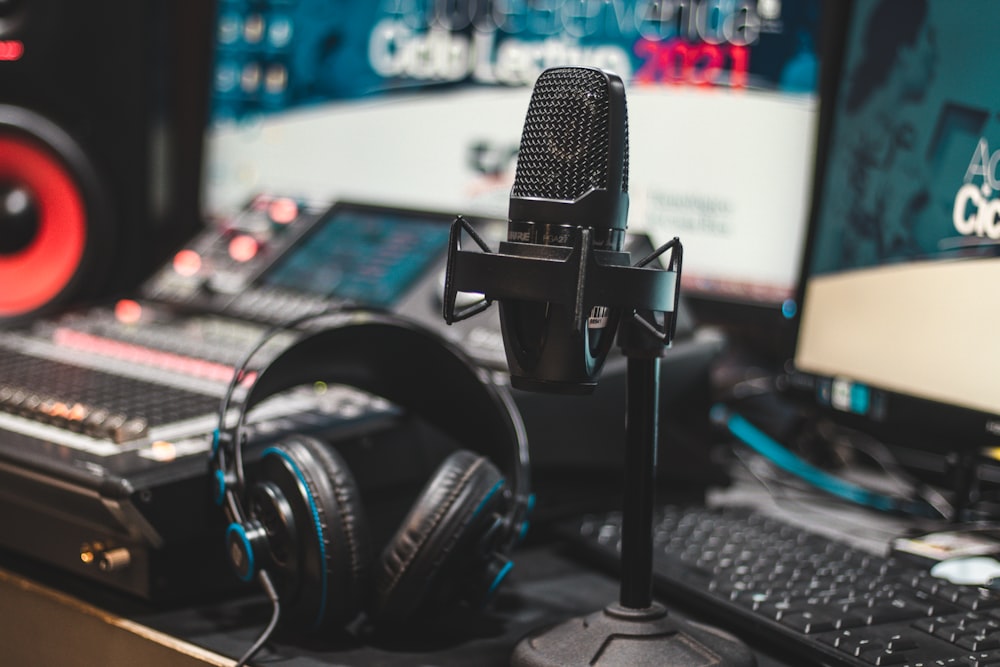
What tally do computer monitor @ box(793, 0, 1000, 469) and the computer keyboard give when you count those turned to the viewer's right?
0

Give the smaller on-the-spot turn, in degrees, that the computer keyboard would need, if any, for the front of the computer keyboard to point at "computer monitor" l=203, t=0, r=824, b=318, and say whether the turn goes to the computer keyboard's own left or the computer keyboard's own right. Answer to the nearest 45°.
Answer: approximately 90° to the computer keyboard's own right

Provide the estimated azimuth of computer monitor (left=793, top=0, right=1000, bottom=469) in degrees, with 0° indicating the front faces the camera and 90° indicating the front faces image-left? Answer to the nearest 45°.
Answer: approximately 45°

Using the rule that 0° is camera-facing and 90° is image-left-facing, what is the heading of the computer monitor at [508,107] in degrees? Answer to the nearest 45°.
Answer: approximately 0°
